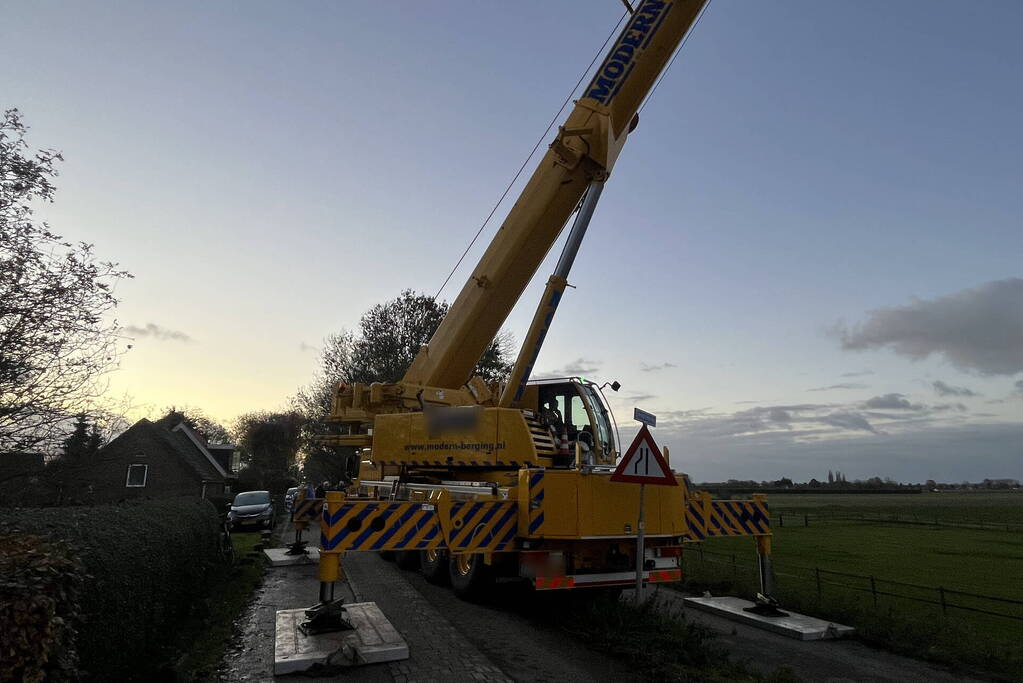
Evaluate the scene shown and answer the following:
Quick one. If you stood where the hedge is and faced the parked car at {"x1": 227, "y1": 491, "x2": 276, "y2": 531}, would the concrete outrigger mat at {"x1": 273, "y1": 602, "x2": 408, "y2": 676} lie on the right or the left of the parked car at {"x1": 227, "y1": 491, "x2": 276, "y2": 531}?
right

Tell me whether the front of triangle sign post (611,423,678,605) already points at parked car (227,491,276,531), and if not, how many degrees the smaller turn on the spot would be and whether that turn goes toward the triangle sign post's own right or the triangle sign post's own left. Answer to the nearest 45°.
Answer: approximately 135° to the triangle sign post's own right

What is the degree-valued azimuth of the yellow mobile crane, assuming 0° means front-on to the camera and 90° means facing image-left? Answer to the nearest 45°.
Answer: approximately 135°

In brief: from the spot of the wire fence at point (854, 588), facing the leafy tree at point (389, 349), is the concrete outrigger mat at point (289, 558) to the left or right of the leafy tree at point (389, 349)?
left

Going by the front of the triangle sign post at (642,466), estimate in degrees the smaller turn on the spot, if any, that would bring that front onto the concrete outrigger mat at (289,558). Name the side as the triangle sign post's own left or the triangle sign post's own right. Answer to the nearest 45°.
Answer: approximately 135° to the triangle sign post's own right

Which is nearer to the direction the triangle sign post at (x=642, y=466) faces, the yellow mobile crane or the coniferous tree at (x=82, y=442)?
the coniferous tree

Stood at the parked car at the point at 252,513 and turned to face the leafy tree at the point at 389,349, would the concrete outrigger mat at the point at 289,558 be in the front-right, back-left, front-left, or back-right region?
back-right

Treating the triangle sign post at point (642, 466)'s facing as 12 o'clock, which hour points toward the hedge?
The hedge is roughly at 2 o'clock from the triangle sign post.

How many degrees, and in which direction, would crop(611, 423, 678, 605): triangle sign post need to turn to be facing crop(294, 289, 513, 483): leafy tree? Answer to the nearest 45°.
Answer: approximately 135° to its right

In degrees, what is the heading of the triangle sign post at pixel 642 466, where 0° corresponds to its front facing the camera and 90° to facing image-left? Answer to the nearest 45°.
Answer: approximately 0°

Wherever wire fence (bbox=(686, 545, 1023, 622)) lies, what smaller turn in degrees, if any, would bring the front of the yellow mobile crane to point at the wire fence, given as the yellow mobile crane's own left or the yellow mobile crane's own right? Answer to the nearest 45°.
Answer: approximately 90° to the yellow mobile crane's own right

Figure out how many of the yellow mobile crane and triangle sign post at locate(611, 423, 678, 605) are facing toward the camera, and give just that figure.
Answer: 1

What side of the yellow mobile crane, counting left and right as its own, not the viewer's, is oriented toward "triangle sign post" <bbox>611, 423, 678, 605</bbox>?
back
